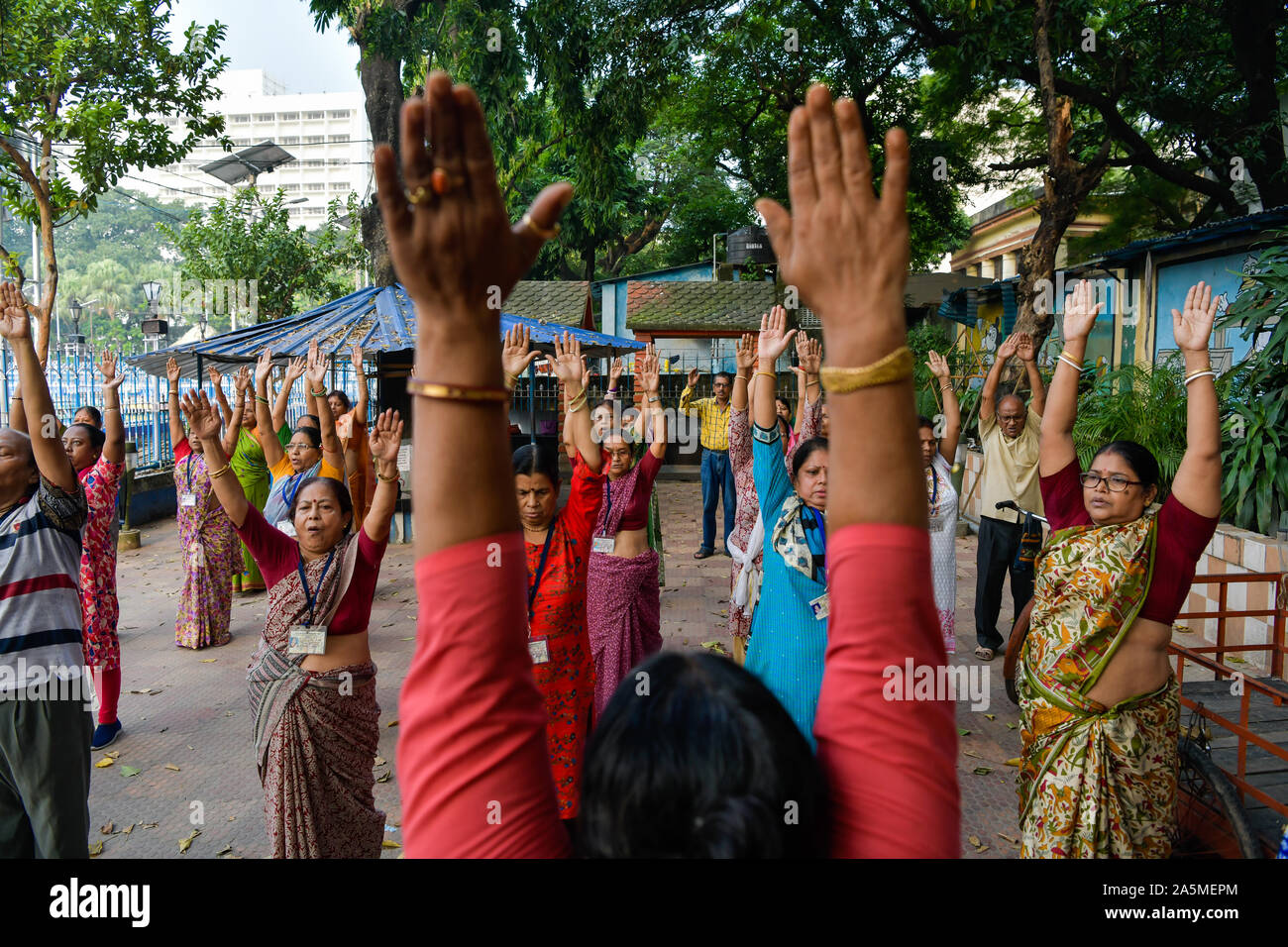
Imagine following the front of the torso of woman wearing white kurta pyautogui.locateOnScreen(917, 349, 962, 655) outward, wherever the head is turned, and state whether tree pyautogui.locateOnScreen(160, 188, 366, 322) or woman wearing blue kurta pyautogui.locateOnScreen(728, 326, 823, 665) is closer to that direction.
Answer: the woman wearing blue kurta

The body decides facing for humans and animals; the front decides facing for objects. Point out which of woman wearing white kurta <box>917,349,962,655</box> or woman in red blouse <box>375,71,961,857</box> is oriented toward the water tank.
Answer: the woman in red blouse

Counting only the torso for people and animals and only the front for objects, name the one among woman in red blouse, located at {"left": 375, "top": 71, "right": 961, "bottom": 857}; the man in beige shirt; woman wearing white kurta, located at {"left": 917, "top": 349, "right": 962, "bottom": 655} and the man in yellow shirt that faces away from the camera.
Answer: the woman in red blouse

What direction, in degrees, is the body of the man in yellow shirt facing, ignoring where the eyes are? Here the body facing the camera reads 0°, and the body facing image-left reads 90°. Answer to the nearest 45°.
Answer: approximately 0°

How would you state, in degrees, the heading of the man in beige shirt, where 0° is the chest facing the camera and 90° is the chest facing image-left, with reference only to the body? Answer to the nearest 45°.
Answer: approximately 0°

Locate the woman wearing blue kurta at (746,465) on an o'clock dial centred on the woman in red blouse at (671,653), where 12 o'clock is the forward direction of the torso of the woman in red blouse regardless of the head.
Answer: The woman wearing blue kurta is roughly at 12 o'clock from the woman in red blouse.

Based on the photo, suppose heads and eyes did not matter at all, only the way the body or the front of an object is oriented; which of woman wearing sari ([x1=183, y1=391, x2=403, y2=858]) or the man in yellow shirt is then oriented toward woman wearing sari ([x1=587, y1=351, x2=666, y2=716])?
the man in yellow shirt

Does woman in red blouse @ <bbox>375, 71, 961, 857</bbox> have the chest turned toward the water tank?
yes

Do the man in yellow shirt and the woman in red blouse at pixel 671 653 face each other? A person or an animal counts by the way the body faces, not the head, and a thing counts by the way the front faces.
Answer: yes

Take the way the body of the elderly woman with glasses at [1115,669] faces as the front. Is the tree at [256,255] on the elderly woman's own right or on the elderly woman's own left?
on the elderly woman's own right

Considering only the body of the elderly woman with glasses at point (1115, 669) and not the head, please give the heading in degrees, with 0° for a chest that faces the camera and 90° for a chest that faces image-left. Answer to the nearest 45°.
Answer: approximately 45°

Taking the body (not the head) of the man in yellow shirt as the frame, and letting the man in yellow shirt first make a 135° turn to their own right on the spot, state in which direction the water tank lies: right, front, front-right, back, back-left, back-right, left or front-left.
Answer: front-right

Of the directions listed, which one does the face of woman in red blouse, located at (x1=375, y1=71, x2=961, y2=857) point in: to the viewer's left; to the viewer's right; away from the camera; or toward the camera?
away from the camera
